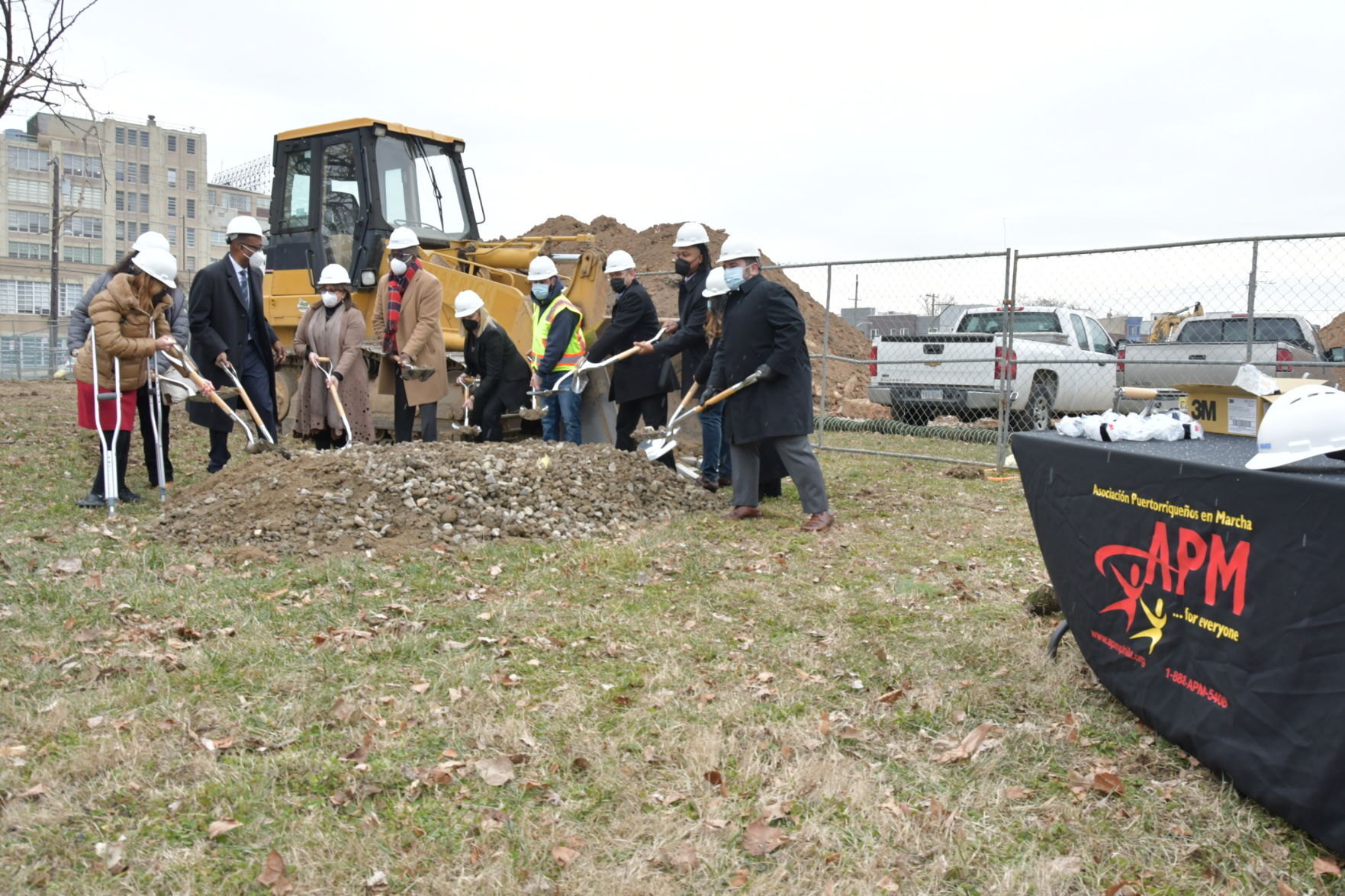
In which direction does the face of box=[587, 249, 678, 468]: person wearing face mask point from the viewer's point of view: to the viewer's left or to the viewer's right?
to the viewer's left

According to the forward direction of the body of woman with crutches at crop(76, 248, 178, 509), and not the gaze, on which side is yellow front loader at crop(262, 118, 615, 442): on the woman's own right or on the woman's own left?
on the woman's own left

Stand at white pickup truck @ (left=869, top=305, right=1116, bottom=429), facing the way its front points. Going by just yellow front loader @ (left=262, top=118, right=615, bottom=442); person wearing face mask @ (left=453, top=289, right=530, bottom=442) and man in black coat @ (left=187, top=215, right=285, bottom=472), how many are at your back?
3

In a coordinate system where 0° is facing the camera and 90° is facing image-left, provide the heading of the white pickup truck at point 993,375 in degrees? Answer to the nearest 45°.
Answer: approximately 225°

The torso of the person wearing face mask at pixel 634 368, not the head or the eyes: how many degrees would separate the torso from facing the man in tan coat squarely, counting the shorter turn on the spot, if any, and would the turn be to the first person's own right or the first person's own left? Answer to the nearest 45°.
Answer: approximately 45° to the first person's own right

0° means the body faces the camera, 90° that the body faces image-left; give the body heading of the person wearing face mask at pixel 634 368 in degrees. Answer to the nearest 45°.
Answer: approximately 45°

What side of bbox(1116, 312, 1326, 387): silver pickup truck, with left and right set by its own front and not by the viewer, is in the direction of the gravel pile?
back

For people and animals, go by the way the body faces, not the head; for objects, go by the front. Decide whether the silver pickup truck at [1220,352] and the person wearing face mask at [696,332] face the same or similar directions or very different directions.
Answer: very different directions
